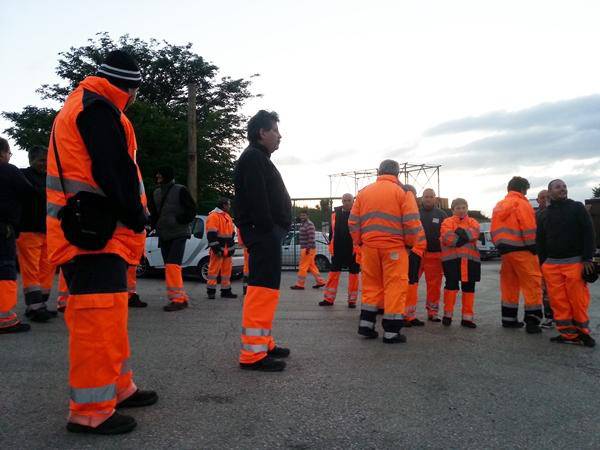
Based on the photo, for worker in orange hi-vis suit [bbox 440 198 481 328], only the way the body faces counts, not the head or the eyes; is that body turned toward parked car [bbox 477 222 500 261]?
no

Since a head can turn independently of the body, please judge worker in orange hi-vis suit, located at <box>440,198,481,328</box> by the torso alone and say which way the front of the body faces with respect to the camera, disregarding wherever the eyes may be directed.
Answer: toward the camera

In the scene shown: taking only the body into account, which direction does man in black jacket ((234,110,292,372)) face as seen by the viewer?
to the viewer's right

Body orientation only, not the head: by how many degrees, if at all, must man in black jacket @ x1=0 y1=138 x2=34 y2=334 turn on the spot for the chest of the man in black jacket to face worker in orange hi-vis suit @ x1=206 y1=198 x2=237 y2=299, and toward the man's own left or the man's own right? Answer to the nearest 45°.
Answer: approximately 45° to the man's own left

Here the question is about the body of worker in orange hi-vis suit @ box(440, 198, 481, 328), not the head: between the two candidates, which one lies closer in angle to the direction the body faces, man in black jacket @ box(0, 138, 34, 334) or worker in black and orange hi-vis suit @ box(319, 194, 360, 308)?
the man in black jacket

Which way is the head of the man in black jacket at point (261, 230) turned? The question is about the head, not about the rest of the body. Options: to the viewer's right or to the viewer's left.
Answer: to the viewer's right

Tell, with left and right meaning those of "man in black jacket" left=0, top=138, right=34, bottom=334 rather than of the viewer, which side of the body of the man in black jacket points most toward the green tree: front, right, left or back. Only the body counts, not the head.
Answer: left

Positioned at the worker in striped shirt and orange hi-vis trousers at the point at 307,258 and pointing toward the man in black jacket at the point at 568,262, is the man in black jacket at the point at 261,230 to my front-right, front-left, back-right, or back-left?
front-right

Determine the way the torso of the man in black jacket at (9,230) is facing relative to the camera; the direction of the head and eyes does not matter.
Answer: to the viewer's right
